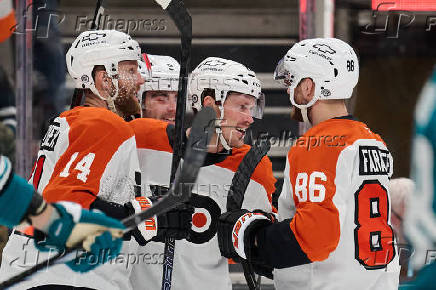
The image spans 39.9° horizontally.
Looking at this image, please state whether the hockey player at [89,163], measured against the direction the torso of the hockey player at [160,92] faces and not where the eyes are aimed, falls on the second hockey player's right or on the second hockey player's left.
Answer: on the second hockey player's right

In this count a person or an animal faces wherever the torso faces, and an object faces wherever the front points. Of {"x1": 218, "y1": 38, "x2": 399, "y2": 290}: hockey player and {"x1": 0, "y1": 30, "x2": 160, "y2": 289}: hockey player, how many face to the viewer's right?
1

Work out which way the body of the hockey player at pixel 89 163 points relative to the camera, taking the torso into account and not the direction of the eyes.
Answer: to the viewer's right

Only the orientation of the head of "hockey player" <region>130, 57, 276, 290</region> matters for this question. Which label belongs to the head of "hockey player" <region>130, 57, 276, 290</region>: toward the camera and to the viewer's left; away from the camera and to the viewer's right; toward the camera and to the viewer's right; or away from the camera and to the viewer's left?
toward the camera and to the viewer's right

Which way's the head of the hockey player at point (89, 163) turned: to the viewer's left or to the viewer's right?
to the viewer's right

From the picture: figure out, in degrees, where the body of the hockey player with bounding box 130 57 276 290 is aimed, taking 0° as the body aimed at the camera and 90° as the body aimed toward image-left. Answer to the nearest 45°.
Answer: approximately 315°

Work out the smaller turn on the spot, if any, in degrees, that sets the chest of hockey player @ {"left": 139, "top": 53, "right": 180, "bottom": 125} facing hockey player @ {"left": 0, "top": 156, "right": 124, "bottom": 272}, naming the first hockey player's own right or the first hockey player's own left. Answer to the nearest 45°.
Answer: approximately 45° to the first hockey player's own right

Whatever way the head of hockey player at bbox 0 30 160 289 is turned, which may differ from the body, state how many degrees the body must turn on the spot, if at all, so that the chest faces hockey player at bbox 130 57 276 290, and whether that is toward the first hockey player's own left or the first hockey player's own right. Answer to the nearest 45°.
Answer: approximately 45° to the first hockey player's own left

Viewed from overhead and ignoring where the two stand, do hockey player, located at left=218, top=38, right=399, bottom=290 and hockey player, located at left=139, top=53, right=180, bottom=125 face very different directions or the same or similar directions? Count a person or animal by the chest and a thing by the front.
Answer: very different directions

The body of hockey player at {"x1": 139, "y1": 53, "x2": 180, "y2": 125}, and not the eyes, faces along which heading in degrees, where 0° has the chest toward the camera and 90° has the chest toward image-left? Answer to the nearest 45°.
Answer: approximately 315°

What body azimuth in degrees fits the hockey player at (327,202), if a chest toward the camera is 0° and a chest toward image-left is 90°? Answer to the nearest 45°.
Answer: approximately 135°

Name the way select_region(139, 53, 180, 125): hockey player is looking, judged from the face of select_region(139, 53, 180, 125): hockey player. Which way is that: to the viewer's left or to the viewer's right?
to the viewer's right
